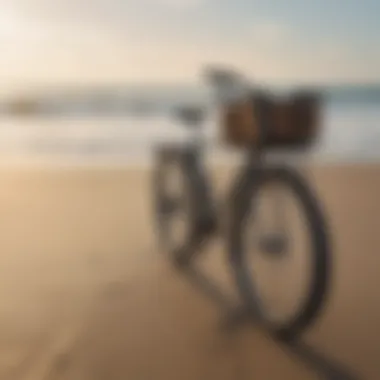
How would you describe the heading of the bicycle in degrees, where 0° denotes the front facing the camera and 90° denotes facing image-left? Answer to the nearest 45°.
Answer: approximately 315°
